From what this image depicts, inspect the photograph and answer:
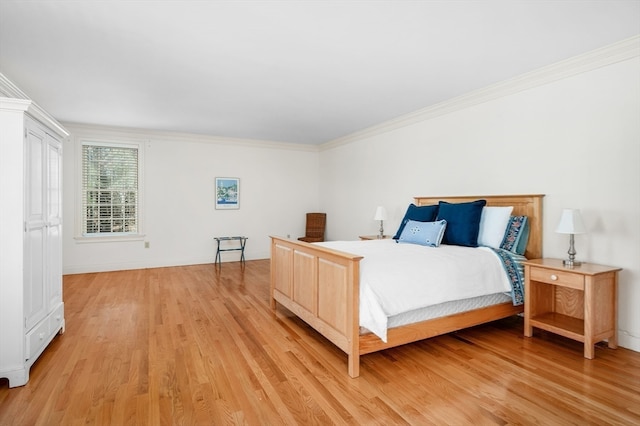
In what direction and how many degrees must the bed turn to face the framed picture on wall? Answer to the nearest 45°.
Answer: approximately 90° to its right

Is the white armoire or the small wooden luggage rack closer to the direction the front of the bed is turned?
the white armoire

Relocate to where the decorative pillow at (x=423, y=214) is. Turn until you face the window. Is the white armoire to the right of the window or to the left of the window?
left

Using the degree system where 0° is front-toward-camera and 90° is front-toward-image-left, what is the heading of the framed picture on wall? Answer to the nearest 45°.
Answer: approximately 0°

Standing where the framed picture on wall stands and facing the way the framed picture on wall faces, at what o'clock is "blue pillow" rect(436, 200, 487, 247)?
The blue pillow is roughly at 11 o'clock from the framed picture on wall.

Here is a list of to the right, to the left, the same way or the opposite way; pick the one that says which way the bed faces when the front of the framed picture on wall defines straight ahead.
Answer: to the right
